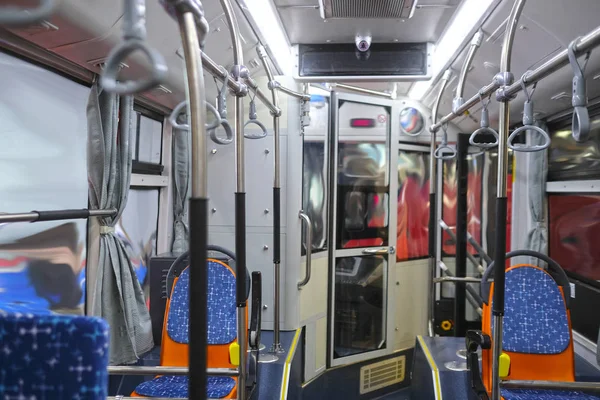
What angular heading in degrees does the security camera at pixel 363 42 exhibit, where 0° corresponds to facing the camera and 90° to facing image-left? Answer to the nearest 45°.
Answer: approximately 0°

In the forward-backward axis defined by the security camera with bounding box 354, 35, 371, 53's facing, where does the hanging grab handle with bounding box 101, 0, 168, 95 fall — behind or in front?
in front

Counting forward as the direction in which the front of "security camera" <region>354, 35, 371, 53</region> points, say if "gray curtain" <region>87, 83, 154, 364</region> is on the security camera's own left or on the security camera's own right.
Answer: on the security camera's own right

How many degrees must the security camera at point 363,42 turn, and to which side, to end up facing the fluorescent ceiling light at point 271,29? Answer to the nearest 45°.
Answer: approximately 90° to its right

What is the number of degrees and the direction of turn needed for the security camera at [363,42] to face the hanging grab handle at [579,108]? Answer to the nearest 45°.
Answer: approximately 45° to its left

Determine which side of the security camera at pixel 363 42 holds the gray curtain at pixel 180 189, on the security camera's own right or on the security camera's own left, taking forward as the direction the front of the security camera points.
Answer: on the security camera's own right

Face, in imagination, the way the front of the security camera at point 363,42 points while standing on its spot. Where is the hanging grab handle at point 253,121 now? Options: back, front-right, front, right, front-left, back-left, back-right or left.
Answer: front-right

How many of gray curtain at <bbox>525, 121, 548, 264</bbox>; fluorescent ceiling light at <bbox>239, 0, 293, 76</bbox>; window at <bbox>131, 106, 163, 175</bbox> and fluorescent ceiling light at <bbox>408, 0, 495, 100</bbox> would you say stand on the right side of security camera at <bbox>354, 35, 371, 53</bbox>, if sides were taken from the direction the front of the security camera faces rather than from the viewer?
2

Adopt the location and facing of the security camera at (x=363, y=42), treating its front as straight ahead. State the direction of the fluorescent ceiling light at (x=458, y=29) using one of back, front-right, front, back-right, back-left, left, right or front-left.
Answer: left

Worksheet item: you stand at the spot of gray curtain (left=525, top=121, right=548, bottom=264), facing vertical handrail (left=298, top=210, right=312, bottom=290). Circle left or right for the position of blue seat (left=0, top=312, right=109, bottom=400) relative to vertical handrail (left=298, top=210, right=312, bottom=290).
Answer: left
